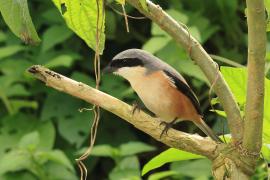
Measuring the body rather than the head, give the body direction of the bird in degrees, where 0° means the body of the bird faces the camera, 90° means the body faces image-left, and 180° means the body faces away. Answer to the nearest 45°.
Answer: approximately 90°

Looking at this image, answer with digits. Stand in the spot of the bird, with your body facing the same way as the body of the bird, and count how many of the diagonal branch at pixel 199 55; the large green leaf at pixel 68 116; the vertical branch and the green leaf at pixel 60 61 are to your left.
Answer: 2

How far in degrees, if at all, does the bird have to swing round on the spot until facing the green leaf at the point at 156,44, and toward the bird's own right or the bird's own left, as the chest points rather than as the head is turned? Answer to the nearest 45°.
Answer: approximately 90° to the bird's own right
